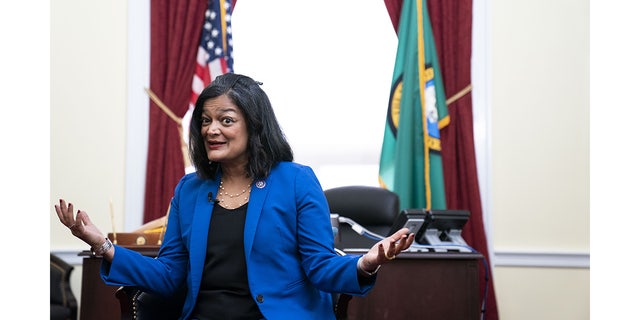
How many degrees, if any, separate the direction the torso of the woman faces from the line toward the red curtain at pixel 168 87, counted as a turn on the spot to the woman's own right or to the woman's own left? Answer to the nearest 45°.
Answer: approximately 135° to the woman's own right

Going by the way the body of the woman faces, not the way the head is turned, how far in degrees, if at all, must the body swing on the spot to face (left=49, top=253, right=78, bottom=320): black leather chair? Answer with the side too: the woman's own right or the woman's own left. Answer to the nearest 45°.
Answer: approximately 90° to the woman's own right

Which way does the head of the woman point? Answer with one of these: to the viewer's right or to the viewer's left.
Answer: to the viewer's left

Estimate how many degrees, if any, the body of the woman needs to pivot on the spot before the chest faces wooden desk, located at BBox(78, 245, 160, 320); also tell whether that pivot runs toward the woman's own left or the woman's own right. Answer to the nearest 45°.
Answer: approximately 90° to the woman's own right

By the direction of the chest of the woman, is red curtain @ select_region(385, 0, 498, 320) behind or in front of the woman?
behind

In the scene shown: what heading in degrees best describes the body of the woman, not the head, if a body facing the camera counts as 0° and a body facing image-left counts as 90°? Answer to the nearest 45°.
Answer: approximately 45°

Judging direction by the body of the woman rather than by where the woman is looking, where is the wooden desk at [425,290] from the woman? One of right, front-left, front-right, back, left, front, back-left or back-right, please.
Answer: back

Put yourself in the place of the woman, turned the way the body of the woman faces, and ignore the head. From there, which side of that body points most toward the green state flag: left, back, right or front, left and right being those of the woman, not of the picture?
back

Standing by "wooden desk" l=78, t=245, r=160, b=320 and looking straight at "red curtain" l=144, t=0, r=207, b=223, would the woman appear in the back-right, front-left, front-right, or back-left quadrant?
back-right

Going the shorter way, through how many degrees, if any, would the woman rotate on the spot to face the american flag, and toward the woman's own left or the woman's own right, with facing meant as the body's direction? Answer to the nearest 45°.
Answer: approximately 135° to the woman's own right
